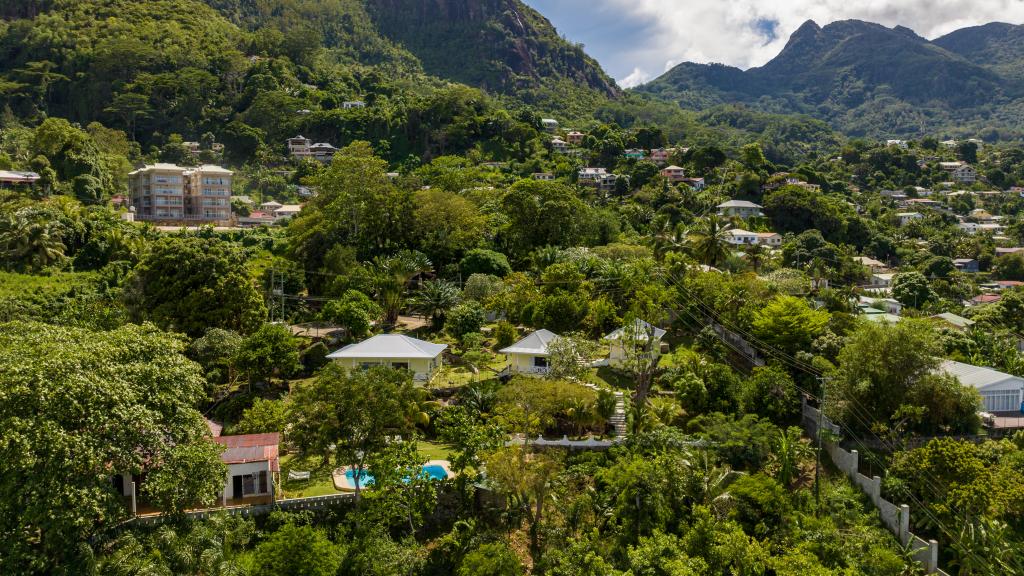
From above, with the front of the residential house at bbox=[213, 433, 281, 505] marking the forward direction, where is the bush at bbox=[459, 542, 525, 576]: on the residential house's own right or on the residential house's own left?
on the residential house's own left

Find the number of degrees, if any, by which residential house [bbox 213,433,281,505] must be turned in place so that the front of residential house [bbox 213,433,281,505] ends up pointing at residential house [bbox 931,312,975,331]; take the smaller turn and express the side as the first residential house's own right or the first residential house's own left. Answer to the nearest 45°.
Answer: approximately 90° to the first residential house's own left

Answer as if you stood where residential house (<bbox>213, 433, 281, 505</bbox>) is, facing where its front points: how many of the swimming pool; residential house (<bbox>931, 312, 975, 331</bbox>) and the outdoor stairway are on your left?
3

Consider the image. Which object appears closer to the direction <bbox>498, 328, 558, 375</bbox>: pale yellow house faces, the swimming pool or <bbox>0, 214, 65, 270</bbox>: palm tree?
the swimming pool

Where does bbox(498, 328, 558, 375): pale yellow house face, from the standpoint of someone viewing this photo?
facing the viewer

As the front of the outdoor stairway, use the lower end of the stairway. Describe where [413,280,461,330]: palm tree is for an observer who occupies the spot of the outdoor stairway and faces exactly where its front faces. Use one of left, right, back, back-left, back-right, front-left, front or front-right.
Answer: back-right

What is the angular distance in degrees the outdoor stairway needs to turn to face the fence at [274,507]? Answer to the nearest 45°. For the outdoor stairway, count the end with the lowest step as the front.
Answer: approximately 45° to its right

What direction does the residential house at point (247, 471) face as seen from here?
toward the camera

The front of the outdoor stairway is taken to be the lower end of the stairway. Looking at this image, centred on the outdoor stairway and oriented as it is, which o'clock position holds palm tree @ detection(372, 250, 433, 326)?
The palm tree is roughly at 4 o'clock from the outdoor stairway.

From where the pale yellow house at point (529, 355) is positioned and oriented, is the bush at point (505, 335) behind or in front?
behind

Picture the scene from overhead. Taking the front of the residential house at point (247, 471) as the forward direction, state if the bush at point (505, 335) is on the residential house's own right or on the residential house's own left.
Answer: on the residential house's own left

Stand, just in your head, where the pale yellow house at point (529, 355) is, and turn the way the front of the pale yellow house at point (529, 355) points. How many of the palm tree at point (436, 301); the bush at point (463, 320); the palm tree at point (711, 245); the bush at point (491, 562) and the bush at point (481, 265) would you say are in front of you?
1

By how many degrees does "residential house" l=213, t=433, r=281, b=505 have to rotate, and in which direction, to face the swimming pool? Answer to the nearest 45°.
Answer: approximately 90° to its left

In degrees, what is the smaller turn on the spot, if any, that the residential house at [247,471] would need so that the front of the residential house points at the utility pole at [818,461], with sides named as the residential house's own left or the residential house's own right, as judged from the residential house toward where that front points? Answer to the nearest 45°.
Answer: approximately 90° to the residential house's own left

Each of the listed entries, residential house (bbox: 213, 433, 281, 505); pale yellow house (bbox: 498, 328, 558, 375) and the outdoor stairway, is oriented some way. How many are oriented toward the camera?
3
